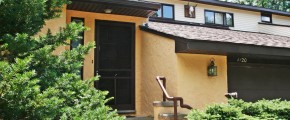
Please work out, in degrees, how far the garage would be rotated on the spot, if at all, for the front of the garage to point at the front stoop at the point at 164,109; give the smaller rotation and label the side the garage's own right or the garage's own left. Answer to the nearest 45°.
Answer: approximately 45° to the garage's own right

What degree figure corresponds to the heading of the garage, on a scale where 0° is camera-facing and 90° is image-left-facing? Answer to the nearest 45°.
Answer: approximately 0°

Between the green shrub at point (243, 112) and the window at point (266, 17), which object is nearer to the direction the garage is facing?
the green shrub

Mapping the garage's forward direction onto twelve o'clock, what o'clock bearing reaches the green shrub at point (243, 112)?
The green shrub is roughly at 12 o'clock from the garage.

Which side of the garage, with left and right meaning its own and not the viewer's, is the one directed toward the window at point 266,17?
back

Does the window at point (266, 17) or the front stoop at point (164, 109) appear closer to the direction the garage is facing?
the front stoop

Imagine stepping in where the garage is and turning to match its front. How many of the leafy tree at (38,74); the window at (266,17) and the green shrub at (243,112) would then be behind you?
1
